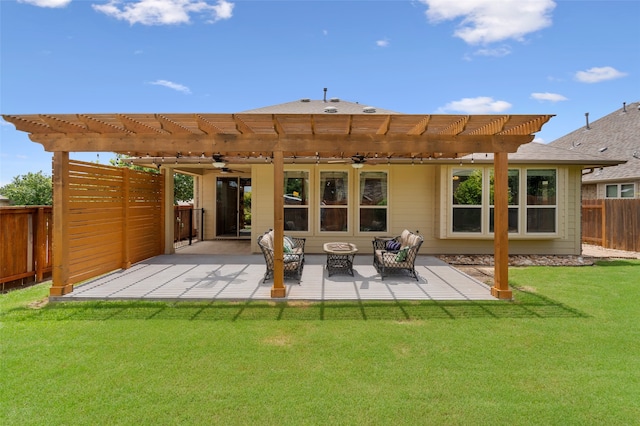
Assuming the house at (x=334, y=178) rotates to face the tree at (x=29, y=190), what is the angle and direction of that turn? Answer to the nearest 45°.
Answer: approximately 45° to its left

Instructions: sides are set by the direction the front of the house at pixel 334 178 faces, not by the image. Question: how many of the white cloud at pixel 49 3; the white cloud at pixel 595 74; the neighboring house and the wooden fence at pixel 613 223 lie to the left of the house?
1

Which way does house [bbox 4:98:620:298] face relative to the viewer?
away from the camera

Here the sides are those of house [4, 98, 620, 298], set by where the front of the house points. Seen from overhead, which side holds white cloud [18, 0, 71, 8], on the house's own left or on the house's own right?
on the house's own left

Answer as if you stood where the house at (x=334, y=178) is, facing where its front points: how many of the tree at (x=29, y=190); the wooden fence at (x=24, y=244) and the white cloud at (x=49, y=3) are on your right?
0

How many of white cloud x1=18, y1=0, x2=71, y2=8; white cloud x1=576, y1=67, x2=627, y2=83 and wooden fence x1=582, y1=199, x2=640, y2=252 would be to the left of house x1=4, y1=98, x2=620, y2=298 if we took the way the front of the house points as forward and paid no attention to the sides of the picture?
1
